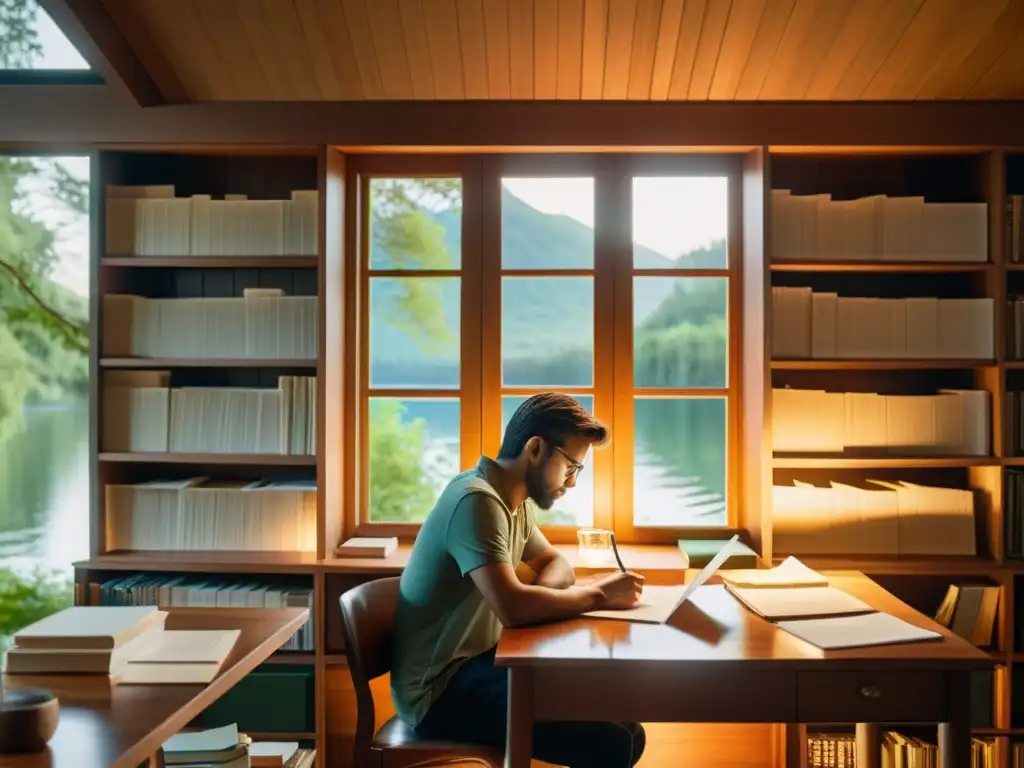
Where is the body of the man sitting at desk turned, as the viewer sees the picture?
to the viewer's right

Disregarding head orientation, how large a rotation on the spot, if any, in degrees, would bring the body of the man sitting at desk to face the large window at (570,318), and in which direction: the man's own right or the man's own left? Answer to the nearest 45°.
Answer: approximately 90° to the man's own left

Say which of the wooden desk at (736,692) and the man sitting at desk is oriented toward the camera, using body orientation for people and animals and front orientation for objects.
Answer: the wooden desk

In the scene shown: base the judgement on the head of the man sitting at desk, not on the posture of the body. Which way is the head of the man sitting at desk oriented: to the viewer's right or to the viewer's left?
to the viewer's right

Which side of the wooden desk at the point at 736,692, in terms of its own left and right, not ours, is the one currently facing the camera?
front

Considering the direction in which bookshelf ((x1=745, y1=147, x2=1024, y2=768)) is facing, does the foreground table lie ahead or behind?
ahead

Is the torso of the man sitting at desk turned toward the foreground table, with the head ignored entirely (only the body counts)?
no

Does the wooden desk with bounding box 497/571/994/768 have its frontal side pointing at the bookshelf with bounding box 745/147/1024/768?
no

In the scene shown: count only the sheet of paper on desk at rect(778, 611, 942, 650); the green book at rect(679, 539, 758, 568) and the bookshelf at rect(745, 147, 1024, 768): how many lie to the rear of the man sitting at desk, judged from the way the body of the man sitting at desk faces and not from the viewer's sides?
0

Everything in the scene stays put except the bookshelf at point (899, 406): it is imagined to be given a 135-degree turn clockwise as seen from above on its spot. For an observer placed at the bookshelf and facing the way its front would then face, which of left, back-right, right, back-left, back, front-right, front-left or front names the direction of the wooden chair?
left

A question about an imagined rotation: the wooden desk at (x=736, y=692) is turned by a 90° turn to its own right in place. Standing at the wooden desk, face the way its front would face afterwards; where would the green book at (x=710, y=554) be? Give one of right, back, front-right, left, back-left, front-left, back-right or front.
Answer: right

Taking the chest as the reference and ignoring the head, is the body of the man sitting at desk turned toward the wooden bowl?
no

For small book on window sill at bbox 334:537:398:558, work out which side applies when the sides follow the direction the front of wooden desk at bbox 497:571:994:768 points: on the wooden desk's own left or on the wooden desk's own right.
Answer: on the wooden desk's own right

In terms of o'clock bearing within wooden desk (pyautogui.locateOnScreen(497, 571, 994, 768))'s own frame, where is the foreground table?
The foreground table is roughly at 2 o'clock from the wooden desk.

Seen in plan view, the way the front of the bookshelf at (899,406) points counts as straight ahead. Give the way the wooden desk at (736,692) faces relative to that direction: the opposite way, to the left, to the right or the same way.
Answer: the same way

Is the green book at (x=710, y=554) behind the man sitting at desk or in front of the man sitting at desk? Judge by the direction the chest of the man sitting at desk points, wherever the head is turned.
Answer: in front

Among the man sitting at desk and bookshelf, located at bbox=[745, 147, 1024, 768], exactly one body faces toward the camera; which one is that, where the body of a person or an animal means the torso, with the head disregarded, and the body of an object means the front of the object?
the bookshelf
